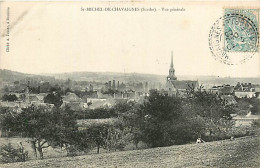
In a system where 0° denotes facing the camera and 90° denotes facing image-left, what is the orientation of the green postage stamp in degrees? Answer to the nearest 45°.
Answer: approximately 0°
